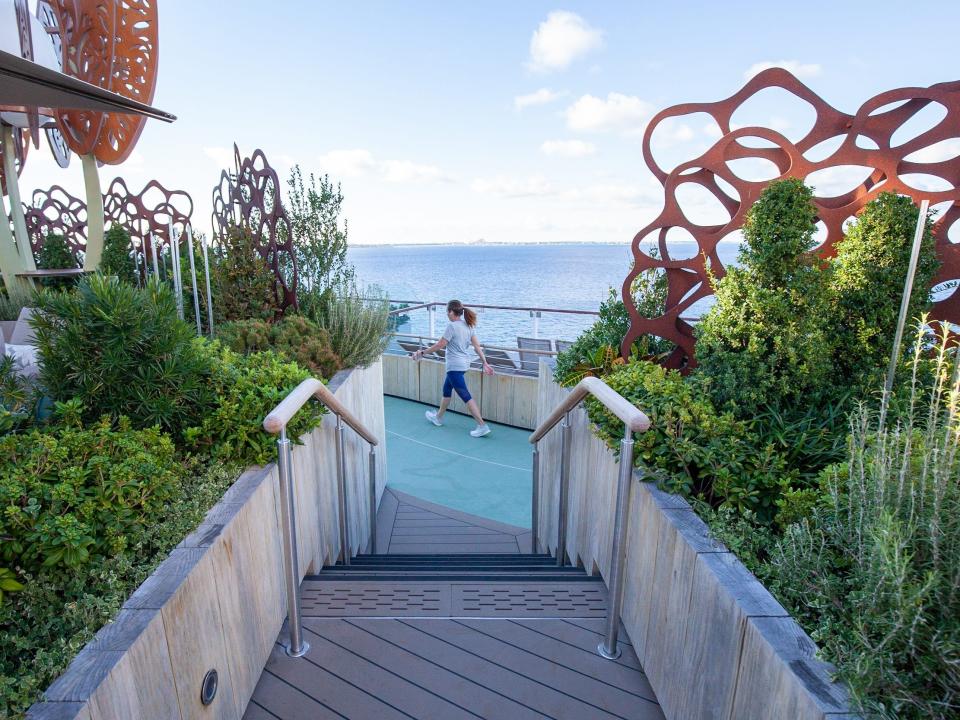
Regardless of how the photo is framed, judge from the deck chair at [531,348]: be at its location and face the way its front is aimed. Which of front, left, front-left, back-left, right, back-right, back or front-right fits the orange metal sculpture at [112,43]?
left

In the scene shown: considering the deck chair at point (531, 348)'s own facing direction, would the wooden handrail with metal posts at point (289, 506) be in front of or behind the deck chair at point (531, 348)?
behind

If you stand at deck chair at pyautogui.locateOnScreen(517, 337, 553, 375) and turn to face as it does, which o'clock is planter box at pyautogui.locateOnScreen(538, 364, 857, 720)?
The planter box is roughly at 6 o'clock from the deck chair.

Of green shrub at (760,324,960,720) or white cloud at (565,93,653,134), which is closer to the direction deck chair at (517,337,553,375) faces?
the white cloud

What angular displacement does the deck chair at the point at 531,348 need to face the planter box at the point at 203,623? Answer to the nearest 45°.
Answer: approximately 180°

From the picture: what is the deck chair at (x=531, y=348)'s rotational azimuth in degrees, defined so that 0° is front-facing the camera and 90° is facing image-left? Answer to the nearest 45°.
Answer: approximately 180°

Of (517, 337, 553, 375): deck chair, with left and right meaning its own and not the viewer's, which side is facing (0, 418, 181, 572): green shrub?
back

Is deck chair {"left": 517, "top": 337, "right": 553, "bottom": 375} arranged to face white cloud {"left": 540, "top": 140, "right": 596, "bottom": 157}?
yes

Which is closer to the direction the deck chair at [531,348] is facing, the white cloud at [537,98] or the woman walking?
the white cloud

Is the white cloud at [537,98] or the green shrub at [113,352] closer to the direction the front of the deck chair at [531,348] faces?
the white cloud

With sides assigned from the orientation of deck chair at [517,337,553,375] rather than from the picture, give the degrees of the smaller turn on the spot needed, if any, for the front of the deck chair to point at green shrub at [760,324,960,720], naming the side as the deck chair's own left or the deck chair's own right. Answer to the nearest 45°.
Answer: approximately 180°

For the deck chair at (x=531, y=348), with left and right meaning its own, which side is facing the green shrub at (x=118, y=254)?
left

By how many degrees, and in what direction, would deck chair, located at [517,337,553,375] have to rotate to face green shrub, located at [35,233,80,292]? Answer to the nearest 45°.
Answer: approximately 90° to its left

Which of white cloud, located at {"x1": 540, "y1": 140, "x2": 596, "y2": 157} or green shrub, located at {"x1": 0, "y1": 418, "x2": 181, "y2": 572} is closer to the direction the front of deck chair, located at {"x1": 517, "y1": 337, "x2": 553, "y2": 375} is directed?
the white cloud

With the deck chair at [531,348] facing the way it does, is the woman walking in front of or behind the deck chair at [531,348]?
behind
